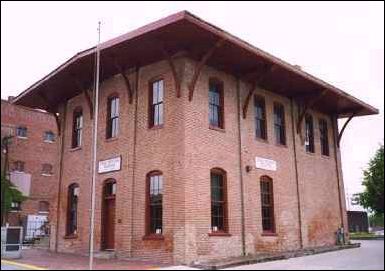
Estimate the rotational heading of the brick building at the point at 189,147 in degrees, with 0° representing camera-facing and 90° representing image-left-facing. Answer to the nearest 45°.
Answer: approximately 45°

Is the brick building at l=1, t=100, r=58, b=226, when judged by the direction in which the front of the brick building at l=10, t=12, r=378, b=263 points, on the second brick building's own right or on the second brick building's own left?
on the second brick building's own right

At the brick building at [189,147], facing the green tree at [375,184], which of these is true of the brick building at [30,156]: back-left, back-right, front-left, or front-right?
back-left

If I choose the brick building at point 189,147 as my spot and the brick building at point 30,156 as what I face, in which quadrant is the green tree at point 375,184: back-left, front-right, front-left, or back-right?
back-right
